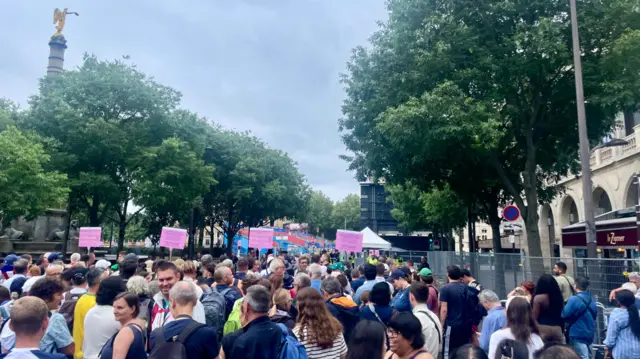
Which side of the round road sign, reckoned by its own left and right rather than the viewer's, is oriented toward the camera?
front

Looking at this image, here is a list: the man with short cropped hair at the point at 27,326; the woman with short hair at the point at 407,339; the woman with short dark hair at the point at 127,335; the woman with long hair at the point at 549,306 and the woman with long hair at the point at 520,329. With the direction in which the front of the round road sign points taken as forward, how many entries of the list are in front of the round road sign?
5

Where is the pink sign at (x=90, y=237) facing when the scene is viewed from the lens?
facing the viewer

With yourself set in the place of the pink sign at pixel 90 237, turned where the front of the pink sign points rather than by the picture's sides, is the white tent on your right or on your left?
on your left

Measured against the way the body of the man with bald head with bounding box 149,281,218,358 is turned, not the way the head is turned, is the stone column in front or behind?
in front

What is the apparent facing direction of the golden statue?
to the viewer's right

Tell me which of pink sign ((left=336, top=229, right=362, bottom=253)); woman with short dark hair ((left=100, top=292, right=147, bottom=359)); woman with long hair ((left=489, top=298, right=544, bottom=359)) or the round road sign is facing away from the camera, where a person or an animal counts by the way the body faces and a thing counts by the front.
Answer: woman with long hair ((left=489, top=298, right=544, bottom=359))

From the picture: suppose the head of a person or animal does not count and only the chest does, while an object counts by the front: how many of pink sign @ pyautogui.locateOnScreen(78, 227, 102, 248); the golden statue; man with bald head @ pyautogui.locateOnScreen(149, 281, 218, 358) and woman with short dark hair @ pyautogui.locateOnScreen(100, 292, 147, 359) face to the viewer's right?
1

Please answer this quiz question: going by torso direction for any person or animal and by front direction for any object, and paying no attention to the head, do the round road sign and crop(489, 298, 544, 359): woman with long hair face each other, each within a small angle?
yes

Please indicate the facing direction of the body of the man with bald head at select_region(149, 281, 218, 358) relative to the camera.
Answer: away from the camera

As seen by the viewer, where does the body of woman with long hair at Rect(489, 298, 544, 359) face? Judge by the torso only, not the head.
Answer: away from the camera
